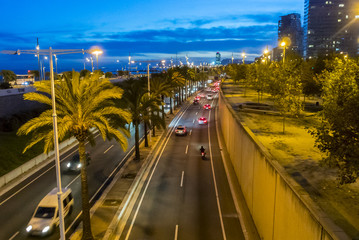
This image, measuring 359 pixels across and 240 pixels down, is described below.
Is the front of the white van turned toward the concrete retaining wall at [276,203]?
no

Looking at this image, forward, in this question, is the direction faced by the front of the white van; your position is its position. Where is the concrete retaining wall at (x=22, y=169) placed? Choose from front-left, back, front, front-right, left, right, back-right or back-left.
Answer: back-right

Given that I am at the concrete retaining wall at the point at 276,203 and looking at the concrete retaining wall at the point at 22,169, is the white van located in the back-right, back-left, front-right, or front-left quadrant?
front-left

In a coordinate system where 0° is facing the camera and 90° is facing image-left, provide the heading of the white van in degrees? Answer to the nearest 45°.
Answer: approximately 45°

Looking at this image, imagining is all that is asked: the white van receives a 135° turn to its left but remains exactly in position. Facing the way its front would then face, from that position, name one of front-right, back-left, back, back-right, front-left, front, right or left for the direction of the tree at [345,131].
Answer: front-right
